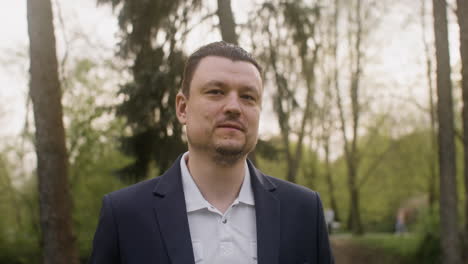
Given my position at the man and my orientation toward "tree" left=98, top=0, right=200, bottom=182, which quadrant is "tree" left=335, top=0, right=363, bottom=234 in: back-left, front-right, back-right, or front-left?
front-right

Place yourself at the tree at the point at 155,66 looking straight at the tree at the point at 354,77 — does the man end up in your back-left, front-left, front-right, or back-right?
back-right

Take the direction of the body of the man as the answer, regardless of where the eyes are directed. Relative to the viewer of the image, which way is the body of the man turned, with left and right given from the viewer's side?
facing the viewer

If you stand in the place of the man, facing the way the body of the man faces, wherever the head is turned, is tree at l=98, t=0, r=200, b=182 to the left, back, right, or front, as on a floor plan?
back

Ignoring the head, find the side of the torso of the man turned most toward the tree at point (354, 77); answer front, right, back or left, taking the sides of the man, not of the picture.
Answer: back
